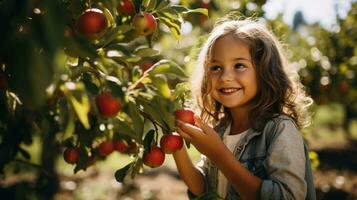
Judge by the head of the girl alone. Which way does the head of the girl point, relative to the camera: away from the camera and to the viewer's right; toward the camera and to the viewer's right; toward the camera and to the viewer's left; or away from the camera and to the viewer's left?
toward the camera and to the viewer's left

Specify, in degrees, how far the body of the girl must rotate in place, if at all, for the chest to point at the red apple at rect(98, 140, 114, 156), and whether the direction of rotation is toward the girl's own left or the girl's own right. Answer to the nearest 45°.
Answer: approximately 45° to the girl's own right

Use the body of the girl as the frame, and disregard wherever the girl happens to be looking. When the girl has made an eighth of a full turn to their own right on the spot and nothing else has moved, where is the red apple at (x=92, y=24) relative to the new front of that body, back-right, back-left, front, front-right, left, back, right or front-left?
front-left

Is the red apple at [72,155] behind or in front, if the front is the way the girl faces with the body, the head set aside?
in front
